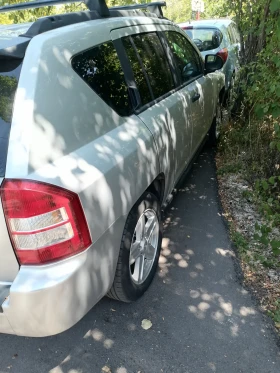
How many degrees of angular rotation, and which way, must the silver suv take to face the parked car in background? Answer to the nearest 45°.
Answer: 0° — it already faces it

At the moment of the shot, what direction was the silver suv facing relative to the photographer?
facing away from the viewer and to the right of the viewer
